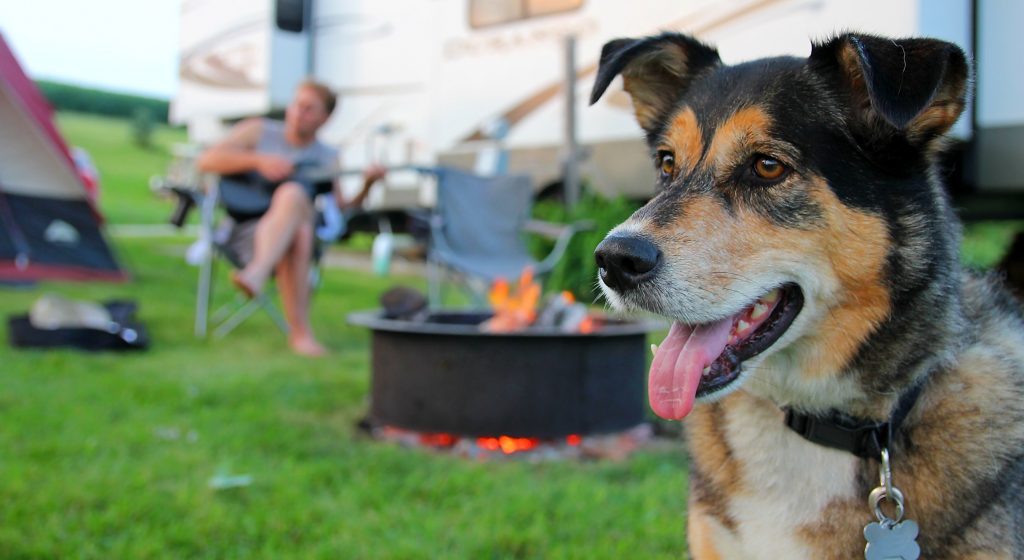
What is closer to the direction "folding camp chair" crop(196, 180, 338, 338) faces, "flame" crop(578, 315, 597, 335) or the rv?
the flame

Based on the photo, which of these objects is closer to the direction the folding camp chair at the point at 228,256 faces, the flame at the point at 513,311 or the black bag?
the flame

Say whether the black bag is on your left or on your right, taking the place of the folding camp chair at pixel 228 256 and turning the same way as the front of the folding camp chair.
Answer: on your right

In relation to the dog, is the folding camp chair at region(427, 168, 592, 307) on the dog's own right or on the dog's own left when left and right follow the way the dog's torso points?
on the dog's own right

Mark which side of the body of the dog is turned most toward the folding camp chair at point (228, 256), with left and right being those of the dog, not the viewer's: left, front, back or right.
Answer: right

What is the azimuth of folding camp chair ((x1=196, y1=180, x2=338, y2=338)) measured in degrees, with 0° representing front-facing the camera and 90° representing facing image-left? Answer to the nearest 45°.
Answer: approximately 315°
